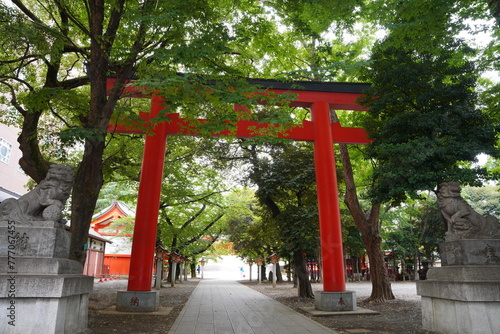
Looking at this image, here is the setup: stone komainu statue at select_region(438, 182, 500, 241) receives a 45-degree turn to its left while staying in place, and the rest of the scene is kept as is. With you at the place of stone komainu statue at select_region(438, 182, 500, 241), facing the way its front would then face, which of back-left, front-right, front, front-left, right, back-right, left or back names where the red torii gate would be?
right

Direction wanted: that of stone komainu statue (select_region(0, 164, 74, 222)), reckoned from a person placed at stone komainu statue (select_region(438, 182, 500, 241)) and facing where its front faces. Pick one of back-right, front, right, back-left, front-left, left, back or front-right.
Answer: front-left

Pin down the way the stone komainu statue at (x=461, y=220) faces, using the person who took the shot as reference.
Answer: facing to the left of the viewer

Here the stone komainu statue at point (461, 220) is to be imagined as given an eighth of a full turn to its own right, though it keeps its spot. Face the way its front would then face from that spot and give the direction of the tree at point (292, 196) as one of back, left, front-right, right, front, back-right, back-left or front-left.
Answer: front

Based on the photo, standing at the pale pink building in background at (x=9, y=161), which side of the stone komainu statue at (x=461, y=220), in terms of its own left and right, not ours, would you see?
front

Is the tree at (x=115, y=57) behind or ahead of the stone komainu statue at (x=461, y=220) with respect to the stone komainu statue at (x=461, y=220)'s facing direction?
ahead

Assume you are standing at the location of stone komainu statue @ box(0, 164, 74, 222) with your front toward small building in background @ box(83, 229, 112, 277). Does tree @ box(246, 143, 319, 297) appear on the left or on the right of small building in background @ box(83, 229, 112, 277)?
right

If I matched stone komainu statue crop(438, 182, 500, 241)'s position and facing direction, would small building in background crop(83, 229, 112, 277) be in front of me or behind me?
in front

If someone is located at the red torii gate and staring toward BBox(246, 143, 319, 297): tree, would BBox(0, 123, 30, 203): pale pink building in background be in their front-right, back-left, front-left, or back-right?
front-left
